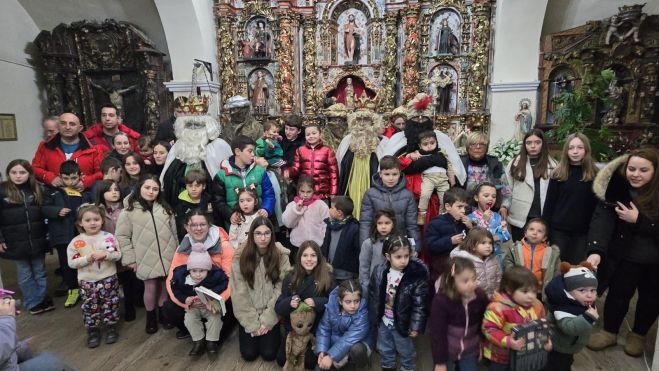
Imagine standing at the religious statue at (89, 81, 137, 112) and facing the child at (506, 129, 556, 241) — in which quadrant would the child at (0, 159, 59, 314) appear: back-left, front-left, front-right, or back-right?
front-right

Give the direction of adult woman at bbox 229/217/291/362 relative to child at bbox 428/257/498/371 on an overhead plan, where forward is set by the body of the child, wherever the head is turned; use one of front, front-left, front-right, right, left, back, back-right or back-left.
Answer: back-right

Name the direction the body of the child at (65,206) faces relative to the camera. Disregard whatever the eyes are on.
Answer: toward the camera

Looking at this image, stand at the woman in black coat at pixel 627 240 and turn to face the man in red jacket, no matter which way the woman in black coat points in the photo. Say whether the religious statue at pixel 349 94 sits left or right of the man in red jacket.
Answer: right

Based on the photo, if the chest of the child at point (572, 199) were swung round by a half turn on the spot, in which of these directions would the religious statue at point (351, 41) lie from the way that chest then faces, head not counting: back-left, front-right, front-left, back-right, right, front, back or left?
front-left

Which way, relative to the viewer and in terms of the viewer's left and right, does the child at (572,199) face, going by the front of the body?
facing the viewer

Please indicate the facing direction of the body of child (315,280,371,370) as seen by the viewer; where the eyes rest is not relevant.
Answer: toward the camera

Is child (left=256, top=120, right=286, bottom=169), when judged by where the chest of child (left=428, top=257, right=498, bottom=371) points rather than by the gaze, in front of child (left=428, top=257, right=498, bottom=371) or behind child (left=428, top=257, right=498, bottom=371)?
behind

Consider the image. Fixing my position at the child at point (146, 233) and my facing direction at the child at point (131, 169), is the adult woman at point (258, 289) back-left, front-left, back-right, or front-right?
back-right

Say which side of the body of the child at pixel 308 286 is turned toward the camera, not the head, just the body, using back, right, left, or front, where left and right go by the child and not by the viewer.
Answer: front

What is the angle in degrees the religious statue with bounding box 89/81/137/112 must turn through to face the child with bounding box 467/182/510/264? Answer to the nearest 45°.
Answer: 0° — it already faces them
